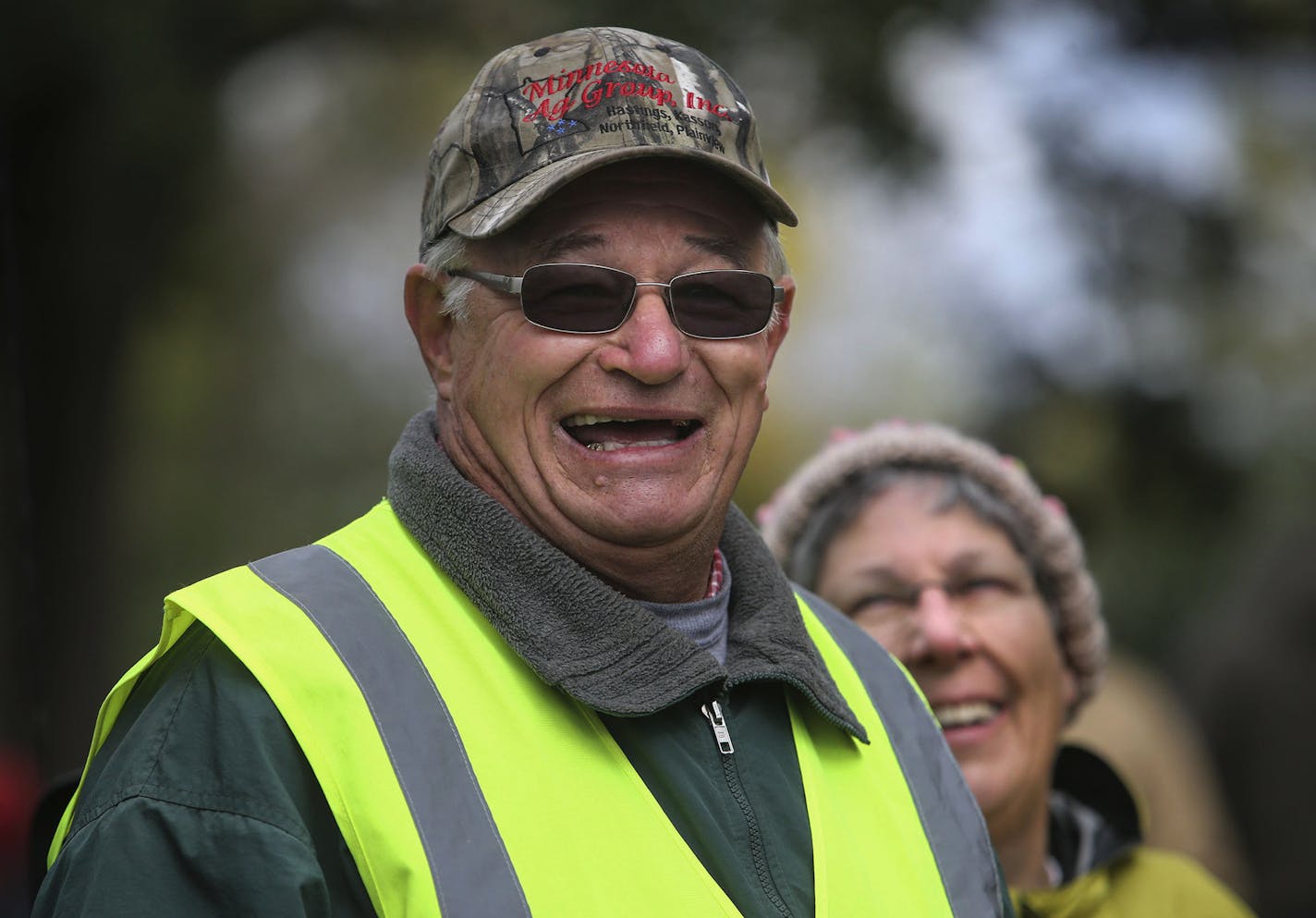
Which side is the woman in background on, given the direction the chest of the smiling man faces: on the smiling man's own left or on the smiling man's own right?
on the smiling man's own left

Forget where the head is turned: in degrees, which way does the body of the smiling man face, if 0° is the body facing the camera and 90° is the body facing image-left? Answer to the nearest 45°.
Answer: approximately 315°

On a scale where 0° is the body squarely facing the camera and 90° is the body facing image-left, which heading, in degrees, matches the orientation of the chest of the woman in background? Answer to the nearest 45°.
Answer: approximately 0°
